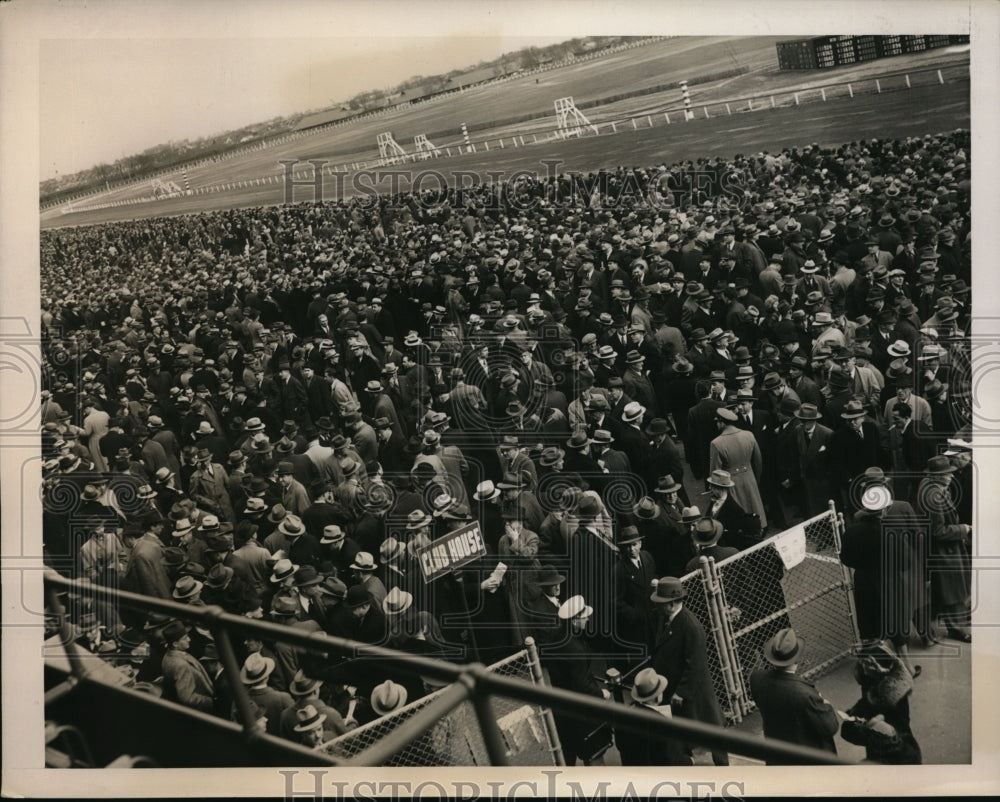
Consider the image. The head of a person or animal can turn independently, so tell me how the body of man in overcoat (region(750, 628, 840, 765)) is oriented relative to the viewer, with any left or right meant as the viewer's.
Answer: facing away from the viewer

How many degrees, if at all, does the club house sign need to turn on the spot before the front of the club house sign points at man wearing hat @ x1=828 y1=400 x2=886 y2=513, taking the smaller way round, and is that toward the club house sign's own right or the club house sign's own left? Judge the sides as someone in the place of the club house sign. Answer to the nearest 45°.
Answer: approximately 90° to the club house sign's own left

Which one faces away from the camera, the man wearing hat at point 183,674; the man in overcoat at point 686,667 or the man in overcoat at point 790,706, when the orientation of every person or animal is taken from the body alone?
the man in overcoat at point 790,706
